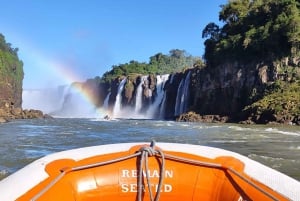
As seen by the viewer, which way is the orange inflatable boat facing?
away from the camera

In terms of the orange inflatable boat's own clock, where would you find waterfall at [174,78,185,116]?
The waterfall is roughly at 12 o'clock from the orange inflatable boat.

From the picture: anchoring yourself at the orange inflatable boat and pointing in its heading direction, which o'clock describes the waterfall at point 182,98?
The waterfall is roughly at 12 o'clock from the orange inflatable boat.
